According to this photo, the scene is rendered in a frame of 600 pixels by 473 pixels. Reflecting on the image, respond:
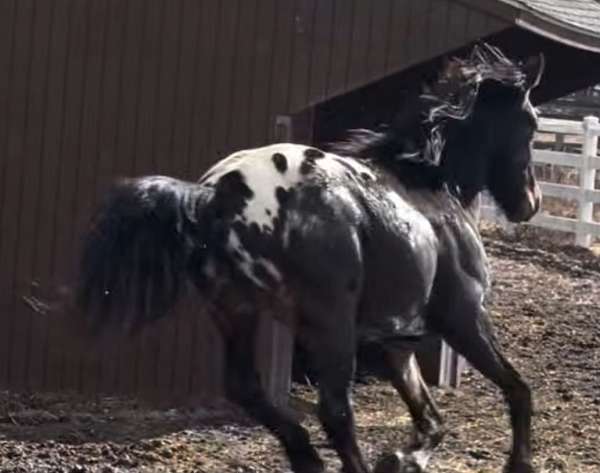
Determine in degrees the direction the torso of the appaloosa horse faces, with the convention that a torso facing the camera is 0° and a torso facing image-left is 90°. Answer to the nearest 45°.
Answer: approximately 225°

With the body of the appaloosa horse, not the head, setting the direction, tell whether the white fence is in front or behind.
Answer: in front
